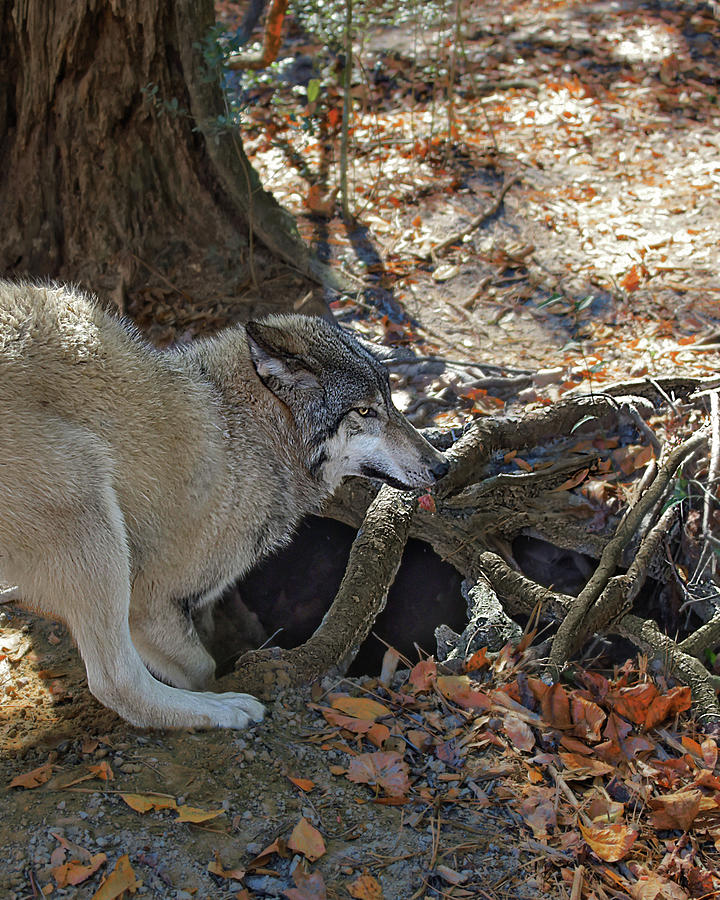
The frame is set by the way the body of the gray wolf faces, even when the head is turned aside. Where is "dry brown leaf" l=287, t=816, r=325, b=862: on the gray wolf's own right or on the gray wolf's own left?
on the gray wolf's own right

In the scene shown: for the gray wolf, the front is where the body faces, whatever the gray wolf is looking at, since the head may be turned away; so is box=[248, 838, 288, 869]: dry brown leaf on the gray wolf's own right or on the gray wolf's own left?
on the gray wolf's own right

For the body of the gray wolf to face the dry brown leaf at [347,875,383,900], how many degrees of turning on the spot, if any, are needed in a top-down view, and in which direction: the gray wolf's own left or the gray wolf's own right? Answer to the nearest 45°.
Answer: approximately 90° to the gray wolf's own right

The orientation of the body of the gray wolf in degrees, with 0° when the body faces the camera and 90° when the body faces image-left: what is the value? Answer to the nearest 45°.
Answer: approximately 270°

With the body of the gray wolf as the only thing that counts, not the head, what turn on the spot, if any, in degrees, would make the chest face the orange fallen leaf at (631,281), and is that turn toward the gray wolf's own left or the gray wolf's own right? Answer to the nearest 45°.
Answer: approximately 45° to the gray wolf's own left

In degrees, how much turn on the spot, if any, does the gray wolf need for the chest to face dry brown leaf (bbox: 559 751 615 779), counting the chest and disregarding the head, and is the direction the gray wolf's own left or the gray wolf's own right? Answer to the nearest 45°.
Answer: approximately 45° to the gray wolf's own right

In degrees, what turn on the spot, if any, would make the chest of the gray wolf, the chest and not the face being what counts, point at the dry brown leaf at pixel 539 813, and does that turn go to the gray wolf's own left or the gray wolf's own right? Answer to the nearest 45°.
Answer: approximately 45° to the gray wolf's own right
